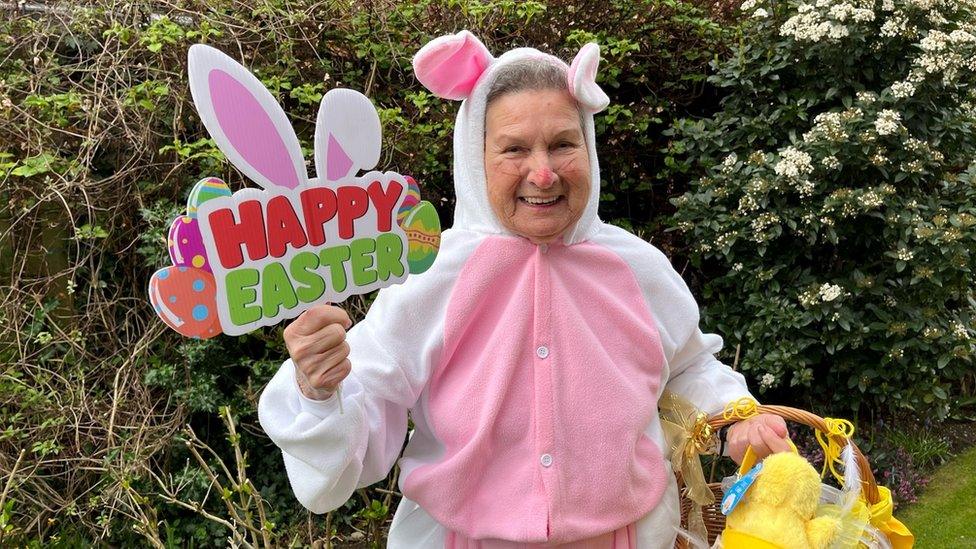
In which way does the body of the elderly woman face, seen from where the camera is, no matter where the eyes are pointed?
toward the camera

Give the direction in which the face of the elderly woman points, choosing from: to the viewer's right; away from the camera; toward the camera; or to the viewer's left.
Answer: toward the camera

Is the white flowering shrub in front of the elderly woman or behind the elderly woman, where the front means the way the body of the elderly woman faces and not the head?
behind
